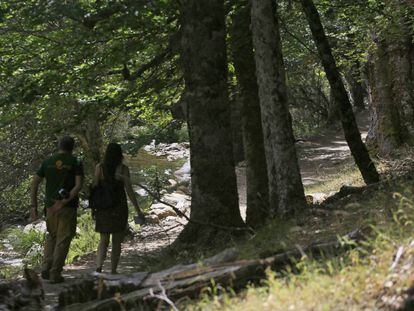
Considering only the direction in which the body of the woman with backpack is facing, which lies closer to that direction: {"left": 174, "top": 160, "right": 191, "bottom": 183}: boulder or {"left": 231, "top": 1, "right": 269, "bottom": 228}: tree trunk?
the boulder

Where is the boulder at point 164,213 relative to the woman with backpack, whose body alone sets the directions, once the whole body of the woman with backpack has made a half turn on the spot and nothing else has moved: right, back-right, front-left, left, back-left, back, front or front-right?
back

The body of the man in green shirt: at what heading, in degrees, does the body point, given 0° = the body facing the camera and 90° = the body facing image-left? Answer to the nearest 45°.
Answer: approximately 180°

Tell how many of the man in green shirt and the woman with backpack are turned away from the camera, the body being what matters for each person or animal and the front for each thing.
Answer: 2

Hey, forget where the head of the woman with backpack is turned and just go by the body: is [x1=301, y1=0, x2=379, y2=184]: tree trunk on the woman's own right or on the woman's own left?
on the woman's own right

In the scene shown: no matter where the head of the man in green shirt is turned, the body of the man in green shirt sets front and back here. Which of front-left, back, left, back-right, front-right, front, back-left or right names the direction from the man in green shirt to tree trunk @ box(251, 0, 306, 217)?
right

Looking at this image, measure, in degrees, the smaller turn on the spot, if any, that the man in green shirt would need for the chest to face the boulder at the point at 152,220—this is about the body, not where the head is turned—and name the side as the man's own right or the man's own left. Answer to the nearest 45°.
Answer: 0° — they already face it

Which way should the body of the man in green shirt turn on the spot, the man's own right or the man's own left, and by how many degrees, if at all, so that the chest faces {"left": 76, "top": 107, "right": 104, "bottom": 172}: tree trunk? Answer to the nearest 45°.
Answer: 0° — they already face it

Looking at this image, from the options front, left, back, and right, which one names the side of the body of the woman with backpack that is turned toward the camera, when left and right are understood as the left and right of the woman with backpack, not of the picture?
back

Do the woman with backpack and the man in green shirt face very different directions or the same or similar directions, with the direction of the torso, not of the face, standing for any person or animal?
same or similar directions

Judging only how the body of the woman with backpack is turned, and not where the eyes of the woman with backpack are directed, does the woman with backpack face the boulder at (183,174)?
yes

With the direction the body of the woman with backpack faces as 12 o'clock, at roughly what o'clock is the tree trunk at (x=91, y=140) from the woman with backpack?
The tree trunk is roughly at 12 o'clock from the woman with backpack.

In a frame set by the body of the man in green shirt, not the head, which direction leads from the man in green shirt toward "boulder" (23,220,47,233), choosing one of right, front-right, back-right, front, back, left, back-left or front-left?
front
